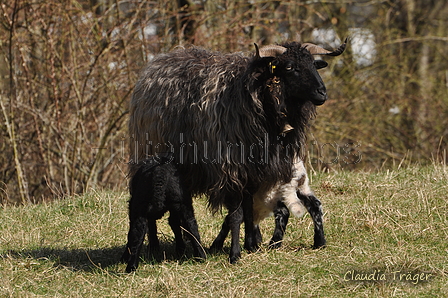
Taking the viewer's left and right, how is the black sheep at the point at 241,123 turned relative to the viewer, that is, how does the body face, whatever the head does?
facing the viewer and to the right of the viewer
